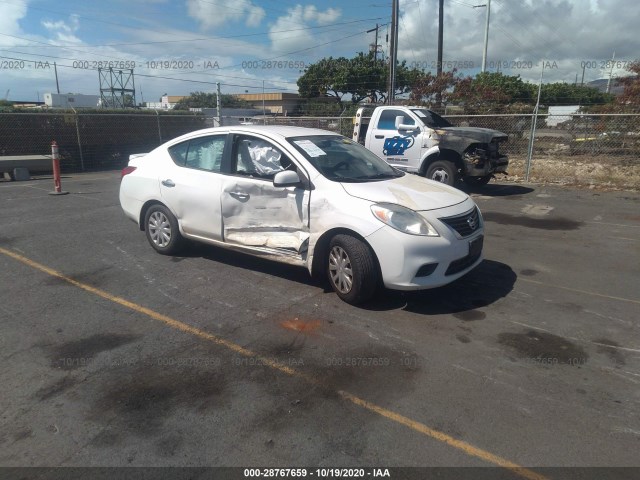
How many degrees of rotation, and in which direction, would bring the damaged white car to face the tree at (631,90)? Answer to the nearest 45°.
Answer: approximately 90° to its left

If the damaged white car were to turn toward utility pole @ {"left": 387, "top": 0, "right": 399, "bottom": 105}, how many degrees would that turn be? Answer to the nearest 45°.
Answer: approximately 135° to its left

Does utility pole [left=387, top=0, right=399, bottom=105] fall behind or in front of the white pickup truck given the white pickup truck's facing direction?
behind

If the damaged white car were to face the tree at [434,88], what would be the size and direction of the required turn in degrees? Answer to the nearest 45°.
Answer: approximately 135° to its left

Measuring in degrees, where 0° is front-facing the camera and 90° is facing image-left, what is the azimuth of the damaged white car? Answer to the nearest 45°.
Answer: approximately 315°

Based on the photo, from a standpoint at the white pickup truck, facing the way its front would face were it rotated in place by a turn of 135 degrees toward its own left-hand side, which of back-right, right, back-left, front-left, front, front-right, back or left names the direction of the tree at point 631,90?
front-right

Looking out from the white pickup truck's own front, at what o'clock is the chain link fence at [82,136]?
The chain link fence is roughly at 5 o'clock from the white pickup truck.

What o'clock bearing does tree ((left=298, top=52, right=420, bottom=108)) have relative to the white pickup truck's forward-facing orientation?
The tree is roughly at 7 o'clock from the white pickup truck.

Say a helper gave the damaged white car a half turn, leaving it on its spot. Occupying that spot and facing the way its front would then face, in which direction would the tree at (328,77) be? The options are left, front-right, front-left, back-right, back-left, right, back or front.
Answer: front-right

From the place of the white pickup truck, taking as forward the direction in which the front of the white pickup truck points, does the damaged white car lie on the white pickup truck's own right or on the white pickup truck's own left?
on the white pickup truck's own right

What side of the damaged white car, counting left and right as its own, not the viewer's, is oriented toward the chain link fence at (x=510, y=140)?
left

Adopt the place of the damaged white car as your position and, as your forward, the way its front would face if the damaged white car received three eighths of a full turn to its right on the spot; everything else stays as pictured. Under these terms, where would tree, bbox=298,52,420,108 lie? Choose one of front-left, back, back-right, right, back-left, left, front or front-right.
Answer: right
